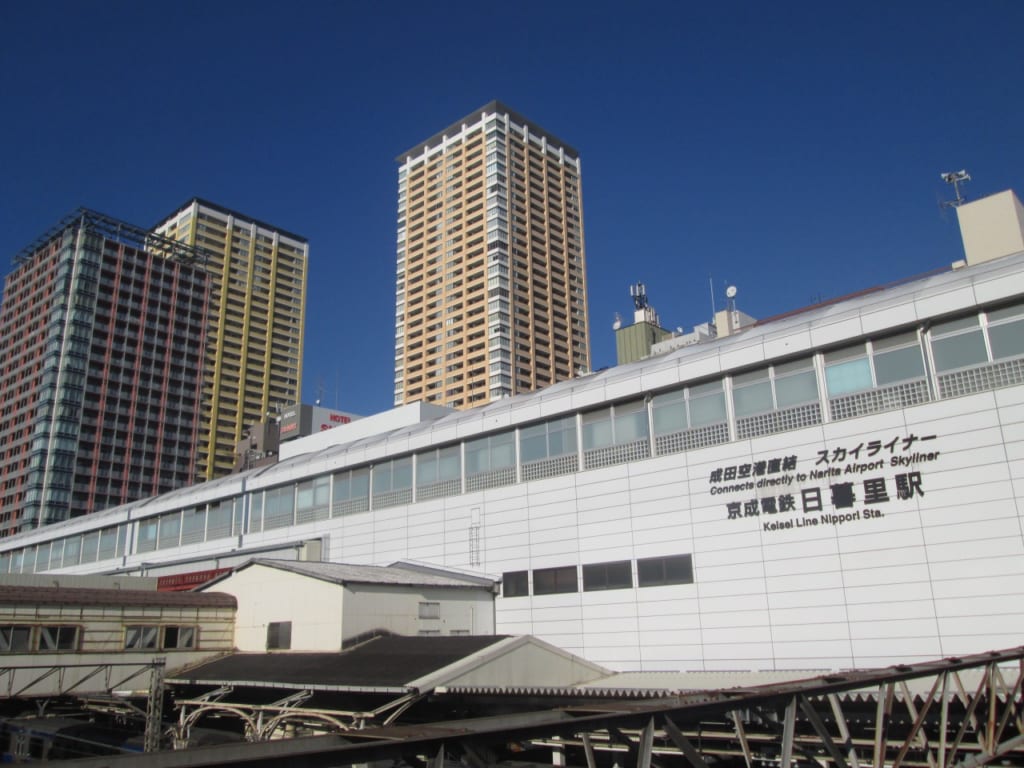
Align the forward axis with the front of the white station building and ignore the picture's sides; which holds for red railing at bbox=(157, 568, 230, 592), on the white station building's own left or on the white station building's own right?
on the white station building's own right

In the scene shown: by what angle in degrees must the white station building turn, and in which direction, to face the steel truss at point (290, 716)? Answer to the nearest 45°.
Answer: approximately 45° to its right

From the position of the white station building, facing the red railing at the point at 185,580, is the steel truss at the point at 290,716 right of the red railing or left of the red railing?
left

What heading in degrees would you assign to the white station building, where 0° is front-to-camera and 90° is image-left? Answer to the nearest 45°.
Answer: approximately 45°

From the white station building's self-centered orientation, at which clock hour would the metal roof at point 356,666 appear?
The metal roof is roughly at 2 o'clock from the white station building.
